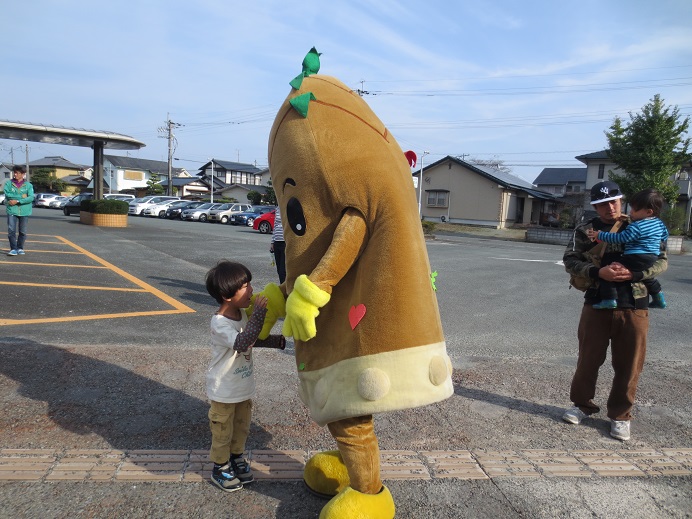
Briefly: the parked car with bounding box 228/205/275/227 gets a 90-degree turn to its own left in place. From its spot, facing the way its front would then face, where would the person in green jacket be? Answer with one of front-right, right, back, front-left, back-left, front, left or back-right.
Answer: front-right

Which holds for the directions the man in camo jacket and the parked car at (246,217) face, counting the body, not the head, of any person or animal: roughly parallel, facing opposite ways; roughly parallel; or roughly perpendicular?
roughly parallel

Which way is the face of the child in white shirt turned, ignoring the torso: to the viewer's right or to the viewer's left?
to the viewer's right

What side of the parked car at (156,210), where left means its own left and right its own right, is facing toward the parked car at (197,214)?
left

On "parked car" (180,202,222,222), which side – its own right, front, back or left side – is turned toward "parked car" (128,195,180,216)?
right

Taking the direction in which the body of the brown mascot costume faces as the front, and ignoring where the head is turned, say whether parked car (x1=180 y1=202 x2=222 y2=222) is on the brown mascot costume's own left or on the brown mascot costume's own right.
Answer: on the brown mascot costume's own right

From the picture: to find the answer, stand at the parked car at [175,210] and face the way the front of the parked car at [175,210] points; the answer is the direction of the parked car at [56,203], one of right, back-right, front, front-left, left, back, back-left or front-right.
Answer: right

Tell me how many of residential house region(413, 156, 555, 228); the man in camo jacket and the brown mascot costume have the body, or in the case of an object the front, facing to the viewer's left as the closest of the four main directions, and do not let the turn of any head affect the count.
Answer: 1

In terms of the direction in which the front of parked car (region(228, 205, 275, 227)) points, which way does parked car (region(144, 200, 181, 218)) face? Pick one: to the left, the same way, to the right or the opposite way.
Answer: the same way

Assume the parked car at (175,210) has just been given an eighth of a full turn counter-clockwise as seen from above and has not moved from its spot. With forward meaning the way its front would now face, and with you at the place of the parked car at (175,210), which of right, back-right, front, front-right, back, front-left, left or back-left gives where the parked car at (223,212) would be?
front-left

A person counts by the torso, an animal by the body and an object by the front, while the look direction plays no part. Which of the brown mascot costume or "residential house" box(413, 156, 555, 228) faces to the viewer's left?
the brown mascot costume

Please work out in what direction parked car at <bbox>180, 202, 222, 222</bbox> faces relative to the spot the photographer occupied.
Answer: facing the viewer and to the left of the viewer

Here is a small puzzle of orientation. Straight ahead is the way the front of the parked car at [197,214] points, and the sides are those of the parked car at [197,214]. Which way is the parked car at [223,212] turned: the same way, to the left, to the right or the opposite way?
the same way

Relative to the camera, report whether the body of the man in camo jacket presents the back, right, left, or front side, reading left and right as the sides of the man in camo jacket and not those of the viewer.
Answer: front

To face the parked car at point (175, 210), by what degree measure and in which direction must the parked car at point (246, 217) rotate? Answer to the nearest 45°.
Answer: approximately 90° to its right

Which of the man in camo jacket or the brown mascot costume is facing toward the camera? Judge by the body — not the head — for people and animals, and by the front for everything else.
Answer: the man in camo jacket

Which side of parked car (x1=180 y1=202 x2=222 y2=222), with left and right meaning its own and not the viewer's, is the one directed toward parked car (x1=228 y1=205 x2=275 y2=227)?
left

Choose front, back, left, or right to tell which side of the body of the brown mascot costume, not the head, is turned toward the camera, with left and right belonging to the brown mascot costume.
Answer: left

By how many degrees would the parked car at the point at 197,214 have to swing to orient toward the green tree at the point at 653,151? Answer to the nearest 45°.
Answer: approximately 90° to its left

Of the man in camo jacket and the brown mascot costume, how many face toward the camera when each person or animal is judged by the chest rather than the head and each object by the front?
1

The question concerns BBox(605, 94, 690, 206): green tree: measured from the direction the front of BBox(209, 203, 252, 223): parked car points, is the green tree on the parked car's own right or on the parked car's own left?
on the parked car's own left
